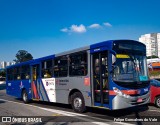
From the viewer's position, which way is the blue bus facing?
facing the viewer and to the right of the viewer

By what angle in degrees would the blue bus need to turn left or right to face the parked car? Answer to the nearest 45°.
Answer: approximately 90° to its left
